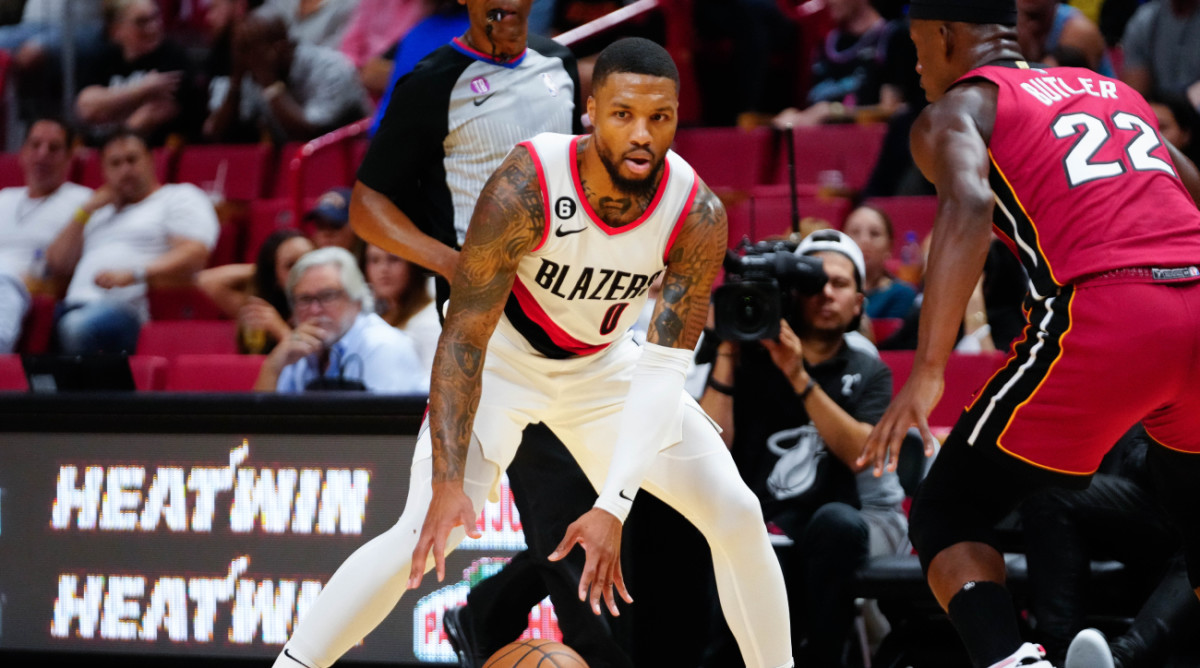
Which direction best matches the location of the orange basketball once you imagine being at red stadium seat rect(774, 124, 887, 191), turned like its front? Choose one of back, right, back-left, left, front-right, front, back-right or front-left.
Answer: front

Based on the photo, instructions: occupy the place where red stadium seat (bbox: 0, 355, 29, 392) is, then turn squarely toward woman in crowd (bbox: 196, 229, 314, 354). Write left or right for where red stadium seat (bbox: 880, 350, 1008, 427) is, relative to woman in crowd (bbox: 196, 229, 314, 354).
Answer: right

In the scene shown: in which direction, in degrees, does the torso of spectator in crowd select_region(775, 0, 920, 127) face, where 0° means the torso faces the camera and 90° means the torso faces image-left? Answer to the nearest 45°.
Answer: approximately 45°

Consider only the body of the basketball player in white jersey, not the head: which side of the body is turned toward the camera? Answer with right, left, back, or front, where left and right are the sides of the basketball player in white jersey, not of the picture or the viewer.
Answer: front

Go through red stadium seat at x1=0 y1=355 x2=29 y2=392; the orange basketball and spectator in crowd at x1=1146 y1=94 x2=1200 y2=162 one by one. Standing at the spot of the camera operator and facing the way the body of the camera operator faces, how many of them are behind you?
1

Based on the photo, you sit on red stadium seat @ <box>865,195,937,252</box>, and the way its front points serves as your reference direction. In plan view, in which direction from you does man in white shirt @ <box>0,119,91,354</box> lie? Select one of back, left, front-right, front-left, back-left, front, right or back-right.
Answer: right

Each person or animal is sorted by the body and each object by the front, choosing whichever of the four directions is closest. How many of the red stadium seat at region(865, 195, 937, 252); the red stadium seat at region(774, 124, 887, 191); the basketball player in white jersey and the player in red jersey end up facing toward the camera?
3

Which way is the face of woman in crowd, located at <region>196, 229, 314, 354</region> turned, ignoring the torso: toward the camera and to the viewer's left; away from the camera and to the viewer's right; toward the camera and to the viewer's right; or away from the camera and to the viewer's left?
toward the camera and to the viewer's right

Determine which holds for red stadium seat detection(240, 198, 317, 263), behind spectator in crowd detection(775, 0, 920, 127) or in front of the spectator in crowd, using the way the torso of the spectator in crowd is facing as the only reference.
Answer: in front

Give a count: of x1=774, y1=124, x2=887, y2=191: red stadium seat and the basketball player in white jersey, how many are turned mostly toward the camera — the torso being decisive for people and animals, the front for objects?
2

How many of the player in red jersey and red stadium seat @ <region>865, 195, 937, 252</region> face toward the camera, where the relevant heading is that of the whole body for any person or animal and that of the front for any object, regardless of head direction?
1

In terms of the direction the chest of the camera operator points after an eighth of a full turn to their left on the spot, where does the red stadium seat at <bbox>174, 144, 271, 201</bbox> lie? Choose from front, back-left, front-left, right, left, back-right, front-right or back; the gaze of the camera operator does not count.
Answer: back-right

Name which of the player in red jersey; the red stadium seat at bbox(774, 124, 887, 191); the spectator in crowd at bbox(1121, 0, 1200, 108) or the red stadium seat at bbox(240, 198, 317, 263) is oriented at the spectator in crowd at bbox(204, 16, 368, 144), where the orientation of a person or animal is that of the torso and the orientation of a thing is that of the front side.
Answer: the player in red jersey

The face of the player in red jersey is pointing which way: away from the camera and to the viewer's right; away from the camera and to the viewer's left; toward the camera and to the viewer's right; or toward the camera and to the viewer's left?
away from the camera and to the viewer's left

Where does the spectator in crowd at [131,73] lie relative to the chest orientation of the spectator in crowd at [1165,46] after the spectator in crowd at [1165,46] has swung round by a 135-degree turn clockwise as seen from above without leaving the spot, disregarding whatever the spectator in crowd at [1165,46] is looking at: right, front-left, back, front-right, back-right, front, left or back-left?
front-left

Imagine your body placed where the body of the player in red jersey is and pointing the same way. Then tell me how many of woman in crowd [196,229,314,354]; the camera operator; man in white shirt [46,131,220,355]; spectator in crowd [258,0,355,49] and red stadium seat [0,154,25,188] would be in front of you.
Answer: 5

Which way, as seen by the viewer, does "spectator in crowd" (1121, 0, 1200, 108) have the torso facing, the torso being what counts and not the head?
toward the camera
